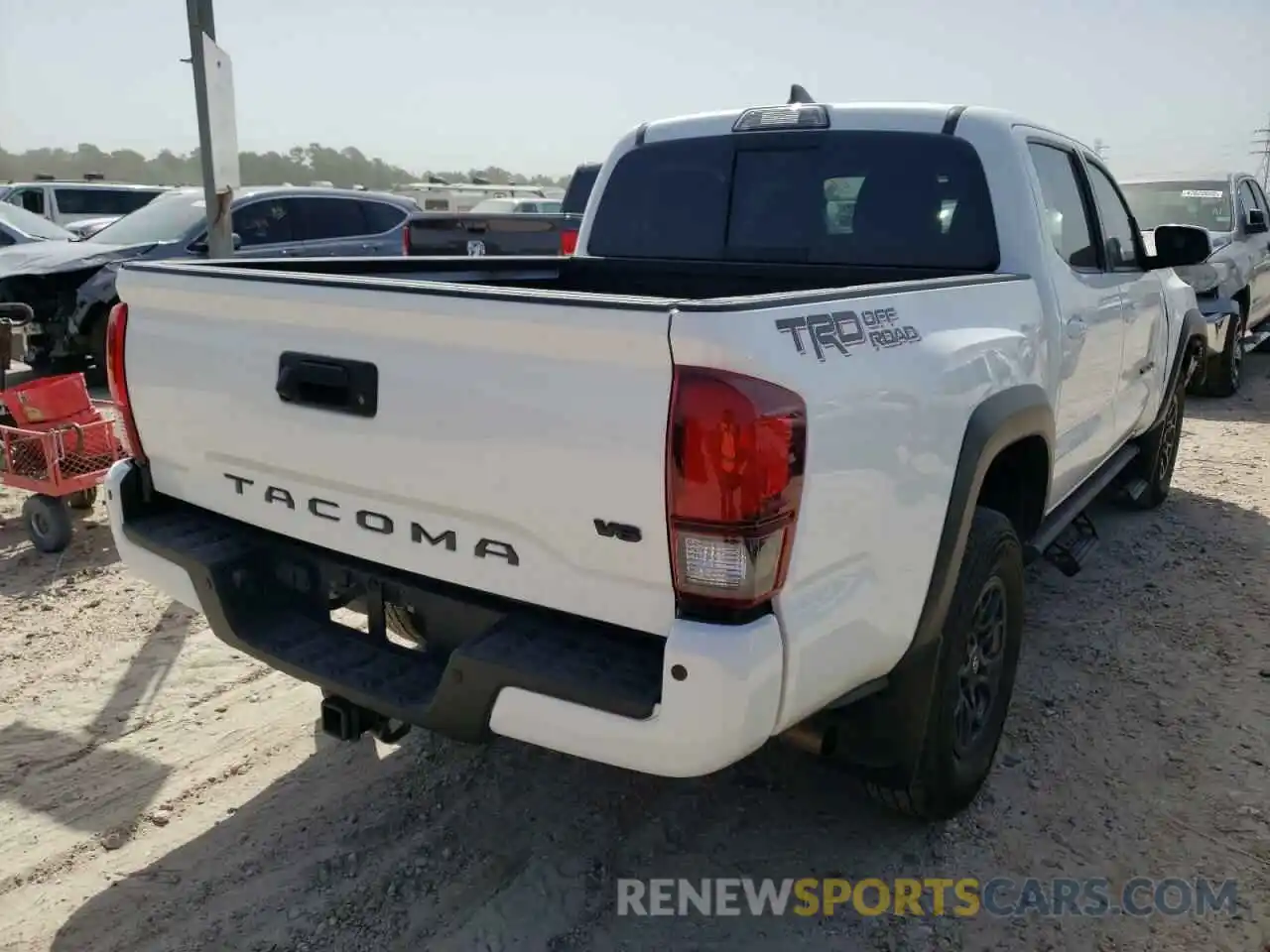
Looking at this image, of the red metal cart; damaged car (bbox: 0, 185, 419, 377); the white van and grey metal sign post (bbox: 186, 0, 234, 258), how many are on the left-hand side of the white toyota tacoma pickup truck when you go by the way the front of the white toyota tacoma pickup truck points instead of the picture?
4

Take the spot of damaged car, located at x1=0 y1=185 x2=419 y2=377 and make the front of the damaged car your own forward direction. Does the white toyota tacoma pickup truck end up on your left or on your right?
on your left

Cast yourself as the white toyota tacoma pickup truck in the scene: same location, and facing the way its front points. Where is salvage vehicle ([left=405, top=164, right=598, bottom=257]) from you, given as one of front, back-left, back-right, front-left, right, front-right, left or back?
front-left

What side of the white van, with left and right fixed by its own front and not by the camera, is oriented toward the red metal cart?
left

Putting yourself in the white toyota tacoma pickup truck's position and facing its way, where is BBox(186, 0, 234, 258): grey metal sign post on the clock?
The grey metal sign post is roughly at 9 o'clock from the white toyota tacoma pickup truck.

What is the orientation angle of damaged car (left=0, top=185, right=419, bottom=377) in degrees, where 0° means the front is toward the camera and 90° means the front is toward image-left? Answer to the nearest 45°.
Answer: approximately 45°

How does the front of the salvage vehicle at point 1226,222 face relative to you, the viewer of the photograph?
facing the viewer and to the left of the viewer

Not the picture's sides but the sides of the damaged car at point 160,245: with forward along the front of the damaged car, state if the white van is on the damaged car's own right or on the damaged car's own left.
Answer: on the damaged car's own right

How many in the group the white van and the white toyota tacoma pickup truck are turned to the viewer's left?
1

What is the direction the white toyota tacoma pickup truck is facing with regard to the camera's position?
facing away from the viewer and to the right of the viewer

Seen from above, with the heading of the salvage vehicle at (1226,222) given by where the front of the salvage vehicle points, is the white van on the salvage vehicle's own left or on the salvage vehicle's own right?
on the salvage vehicle's own right

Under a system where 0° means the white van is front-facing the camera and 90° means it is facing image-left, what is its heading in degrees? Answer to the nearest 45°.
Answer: approximately 90°

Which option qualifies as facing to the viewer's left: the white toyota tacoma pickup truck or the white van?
the white van
